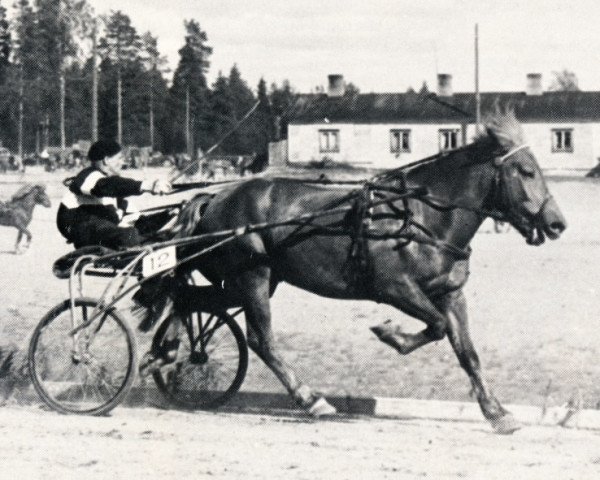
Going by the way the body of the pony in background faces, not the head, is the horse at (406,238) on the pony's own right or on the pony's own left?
on the pony's own right

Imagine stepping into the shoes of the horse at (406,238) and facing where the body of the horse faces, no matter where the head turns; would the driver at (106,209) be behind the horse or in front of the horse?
behind

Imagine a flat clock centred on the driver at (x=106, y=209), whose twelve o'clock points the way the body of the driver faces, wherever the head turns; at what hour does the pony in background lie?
The pony in background is roughly at 9 o'clock from the driver.

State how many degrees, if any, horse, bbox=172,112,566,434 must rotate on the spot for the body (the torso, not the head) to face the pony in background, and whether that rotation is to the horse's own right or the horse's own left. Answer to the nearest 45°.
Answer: approximately 135° to the horse's own left

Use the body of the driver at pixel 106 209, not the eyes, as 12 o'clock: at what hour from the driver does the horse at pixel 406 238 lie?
The horse is roughly at 1 o'clock from the driver.

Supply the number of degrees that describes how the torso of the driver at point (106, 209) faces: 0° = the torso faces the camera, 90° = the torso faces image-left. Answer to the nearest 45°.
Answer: approximately 270°

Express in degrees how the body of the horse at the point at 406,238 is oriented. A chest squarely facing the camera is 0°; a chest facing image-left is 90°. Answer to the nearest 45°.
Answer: approximately 270°

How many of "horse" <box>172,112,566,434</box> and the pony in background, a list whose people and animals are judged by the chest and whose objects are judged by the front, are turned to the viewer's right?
2

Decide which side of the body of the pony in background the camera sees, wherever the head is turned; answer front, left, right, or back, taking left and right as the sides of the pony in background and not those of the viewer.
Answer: right
